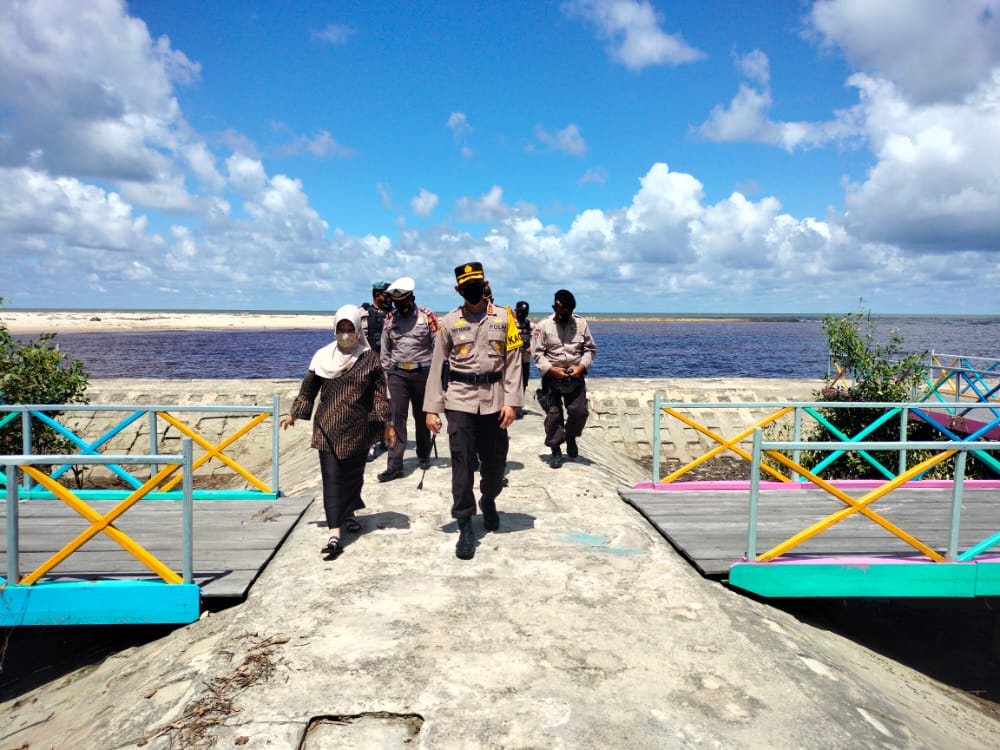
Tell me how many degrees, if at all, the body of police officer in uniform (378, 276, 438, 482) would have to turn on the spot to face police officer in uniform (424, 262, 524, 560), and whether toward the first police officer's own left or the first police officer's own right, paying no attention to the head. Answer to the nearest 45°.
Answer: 0° — they already face them

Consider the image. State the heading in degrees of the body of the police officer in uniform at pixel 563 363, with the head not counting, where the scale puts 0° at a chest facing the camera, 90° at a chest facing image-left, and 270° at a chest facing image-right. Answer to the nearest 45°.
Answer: approximately 0°

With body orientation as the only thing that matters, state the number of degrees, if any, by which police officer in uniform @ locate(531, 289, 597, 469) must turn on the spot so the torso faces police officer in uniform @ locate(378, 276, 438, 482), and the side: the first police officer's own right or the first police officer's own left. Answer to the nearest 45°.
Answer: approximately 90° to the first police officer's own right

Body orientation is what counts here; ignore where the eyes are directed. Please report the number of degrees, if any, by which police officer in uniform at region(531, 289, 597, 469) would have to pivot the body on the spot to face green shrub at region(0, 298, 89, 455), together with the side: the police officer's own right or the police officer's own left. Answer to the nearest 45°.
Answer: approximately 90° to the police officer's own right

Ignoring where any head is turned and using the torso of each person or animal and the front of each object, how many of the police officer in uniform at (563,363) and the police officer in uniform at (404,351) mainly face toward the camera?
2

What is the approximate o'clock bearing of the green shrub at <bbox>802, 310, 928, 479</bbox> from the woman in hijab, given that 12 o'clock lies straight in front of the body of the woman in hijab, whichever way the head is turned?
The green shrub is roughly at 8 o'clock from the woman in hijab.

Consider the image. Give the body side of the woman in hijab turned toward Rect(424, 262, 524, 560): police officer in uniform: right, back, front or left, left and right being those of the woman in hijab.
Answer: left
